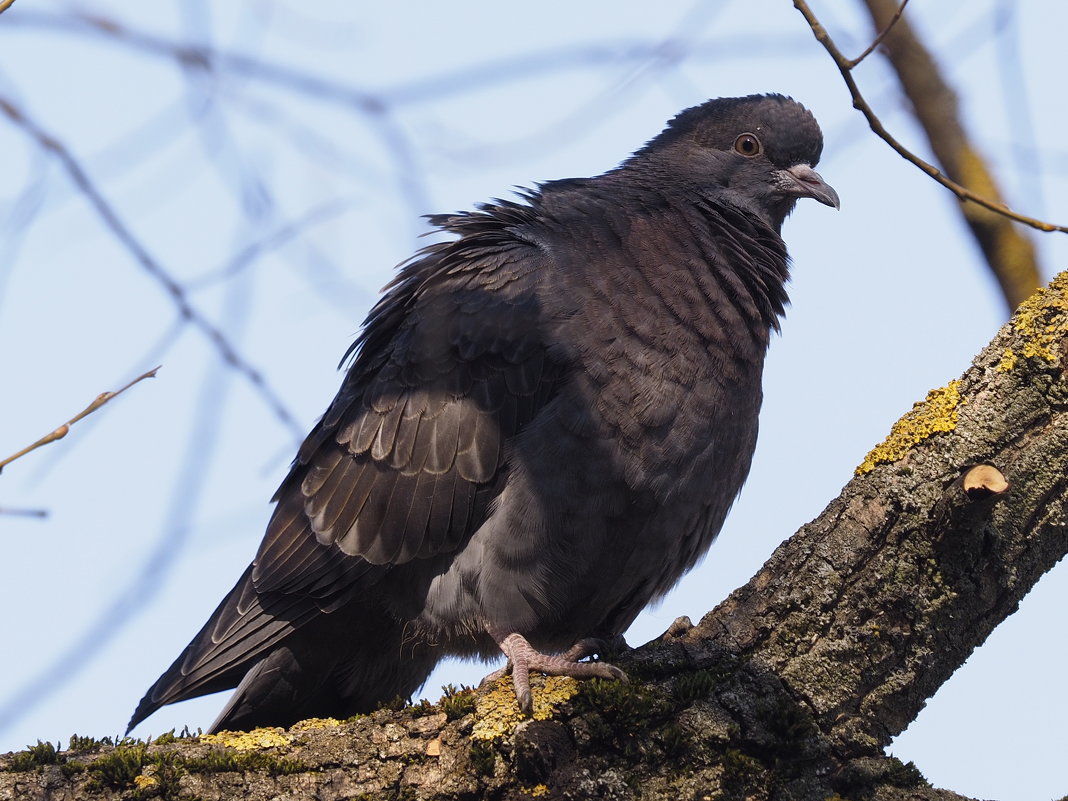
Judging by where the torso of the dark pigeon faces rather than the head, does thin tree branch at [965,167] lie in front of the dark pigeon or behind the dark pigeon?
in front

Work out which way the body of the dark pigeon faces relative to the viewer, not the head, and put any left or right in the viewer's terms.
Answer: facing to the right of the viewer
